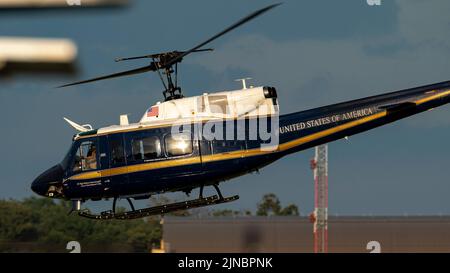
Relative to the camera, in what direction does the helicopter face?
facing to the left of the viewer

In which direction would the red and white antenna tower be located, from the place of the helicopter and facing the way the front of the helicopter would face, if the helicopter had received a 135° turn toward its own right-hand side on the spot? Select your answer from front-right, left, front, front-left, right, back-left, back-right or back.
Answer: front-left
